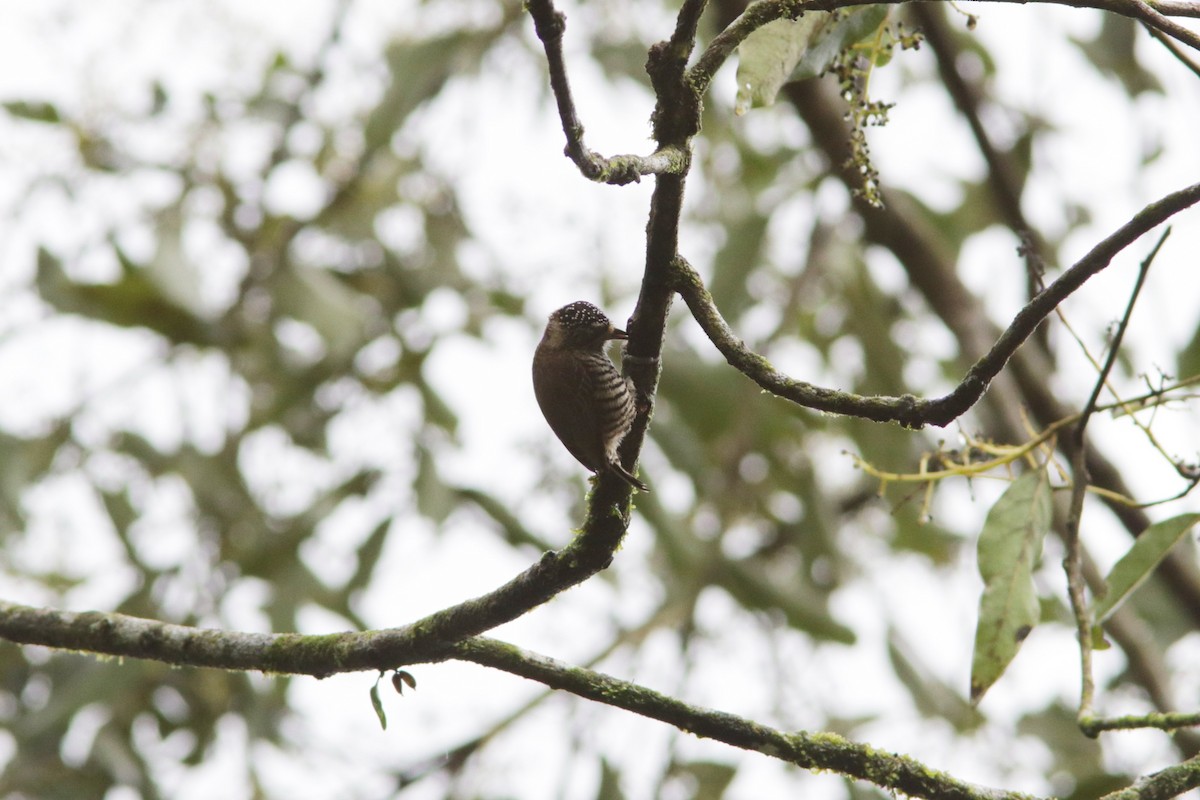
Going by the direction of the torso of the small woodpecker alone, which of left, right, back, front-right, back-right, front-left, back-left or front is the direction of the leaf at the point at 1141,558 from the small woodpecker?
front

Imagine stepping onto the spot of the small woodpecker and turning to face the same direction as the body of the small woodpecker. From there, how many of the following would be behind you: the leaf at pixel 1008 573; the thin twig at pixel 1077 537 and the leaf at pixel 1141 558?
0

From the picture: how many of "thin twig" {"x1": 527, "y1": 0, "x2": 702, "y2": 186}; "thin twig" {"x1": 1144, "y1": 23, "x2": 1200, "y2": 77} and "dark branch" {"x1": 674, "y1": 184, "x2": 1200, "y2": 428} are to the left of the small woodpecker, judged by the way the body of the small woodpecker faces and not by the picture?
0

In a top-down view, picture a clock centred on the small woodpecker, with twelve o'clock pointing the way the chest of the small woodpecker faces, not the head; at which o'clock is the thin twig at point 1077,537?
The thin twig is roughly at 1 o'clock from the small woodpecker.

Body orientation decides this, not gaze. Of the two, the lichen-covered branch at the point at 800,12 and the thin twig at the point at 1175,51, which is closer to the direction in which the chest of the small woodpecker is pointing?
the thin twig

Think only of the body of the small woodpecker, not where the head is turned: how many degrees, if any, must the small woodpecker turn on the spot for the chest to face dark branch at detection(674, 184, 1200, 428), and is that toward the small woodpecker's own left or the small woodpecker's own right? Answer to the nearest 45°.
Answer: approximately 45° to the small woodpecker's own right

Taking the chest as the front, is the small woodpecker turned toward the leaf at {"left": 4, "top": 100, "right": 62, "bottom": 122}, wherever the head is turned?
no

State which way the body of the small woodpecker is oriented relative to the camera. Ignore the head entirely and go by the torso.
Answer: to the viewer's right

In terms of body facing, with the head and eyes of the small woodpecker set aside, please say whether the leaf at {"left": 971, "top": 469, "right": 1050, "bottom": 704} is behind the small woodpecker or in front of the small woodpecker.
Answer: in front
